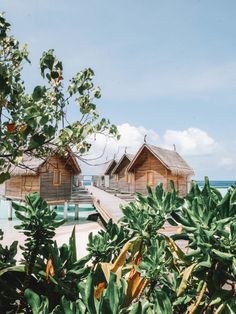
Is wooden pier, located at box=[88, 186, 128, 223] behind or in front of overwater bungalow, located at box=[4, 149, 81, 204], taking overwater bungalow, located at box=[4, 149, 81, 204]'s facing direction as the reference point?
in front

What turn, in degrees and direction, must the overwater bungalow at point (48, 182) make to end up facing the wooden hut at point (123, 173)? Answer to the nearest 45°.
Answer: approximately 90° to its left

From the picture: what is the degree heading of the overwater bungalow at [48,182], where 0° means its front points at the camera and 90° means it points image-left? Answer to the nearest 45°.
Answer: approximately 315°

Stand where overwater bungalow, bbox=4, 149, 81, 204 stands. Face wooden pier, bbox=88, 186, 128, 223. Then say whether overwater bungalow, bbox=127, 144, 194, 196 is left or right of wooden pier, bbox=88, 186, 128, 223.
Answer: left

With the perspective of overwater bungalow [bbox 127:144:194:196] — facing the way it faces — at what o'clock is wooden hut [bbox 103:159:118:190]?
The wooden hut is roughly at 4 o'clock from the overwater bungalow.

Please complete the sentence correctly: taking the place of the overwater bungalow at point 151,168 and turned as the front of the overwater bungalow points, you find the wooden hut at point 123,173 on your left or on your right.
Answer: on your right

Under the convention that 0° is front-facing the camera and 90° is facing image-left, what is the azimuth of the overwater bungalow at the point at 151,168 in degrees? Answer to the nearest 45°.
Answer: approximately 45°

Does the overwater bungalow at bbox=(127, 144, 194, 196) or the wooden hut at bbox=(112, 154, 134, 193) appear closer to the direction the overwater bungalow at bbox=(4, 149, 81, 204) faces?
the overwater bungalow
